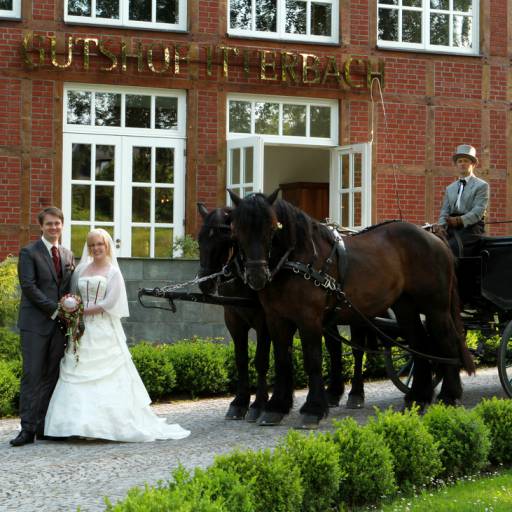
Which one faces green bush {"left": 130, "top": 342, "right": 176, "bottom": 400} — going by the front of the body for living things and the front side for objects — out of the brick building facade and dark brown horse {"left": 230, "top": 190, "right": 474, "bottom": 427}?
the brick building facade

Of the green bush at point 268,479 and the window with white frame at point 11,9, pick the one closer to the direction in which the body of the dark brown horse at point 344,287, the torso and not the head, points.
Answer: the green bush

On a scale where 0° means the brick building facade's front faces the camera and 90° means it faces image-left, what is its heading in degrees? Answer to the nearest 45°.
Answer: approximately 0°

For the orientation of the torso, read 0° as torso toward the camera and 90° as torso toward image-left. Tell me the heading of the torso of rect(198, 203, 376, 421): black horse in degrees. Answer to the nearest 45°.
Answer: approximately 45°

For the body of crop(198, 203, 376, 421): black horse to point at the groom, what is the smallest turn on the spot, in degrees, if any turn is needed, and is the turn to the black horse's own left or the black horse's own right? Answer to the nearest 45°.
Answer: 0° — it already faces them

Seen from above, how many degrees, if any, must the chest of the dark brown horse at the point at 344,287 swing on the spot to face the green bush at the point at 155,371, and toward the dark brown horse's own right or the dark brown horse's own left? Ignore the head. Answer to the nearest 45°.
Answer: approximately 90° to the dark brown horse's own right
